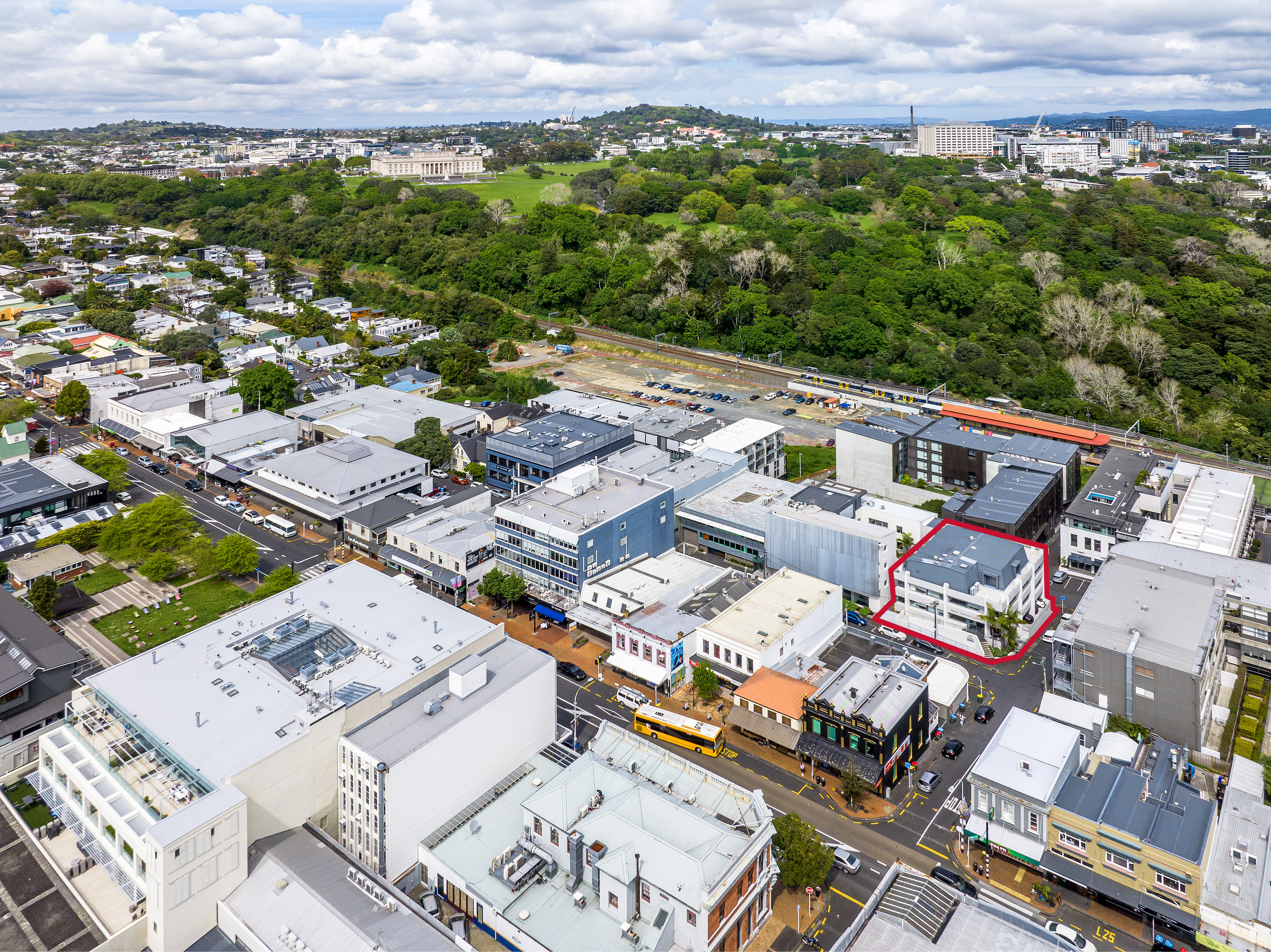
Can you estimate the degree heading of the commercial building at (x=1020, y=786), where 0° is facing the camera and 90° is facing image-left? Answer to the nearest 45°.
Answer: approximately 45°

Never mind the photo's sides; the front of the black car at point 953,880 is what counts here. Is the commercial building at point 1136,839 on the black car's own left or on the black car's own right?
on the black car's own left

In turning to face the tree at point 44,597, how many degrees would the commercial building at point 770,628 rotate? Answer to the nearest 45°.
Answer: approximately 45° to its right

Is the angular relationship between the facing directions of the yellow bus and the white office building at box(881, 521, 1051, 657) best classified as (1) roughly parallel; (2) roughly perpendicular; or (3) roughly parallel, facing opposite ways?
roughly perpendicular

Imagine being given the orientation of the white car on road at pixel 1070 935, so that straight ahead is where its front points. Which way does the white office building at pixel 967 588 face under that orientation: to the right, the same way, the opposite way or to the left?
to the right

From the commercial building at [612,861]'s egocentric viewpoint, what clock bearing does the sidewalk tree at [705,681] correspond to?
The sidewalk tree is roughly at 11 o'clock from the commercial building.

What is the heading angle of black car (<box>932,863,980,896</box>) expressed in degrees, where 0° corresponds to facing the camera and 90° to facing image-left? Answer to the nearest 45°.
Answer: approximately 315°

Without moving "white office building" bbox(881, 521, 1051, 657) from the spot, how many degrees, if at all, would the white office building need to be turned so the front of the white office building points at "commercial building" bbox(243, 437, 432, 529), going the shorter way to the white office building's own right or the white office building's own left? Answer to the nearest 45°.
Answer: approximately 45° to the white office building's own right

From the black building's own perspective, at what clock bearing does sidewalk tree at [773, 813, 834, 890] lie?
The sidewalk tree is roughly at 11 o'clock from the black building.

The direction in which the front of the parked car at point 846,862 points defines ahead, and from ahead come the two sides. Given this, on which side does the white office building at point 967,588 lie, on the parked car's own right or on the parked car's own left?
on the parked car's own right
